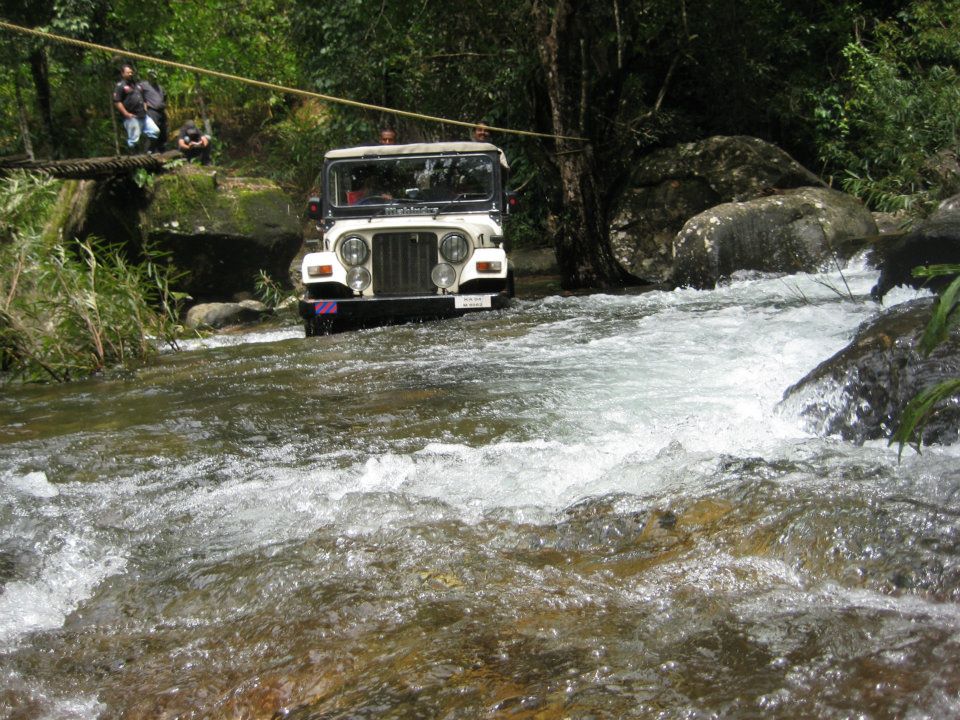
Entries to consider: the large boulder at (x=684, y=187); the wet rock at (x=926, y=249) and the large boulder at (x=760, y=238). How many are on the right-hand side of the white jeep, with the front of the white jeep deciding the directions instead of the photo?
0

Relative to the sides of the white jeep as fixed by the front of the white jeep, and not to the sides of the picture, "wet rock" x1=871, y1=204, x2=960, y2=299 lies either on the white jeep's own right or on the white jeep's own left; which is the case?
on the white jeep's own left

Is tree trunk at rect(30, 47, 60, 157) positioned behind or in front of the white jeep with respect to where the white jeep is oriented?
behind

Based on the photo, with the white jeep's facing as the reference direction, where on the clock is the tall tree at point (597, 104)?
The tall tree is roughly at 7 o'clock from the white jeep.

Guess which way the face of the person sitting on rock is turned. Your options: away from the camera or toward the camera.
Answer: toward the camera

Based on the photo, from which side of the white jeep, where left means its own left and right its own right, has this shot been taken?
front

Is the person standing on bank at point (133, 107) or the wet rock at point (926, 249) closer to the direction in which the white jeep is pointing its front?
the wet rock

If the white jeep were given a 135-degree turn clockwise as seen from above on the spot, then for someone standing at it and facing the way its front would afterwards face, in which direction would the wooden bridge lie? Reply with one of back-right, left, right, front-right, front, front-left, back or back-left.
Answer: front

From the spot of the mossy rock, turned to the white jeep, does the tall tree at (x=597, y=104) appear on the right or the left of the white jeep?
left

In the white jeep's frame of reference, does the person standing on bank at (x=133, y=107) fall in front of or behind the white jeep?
behind

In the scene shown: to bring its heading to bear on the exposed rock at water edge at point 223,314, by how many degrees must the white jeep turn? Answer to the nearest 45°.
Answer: approximately 135° to its right

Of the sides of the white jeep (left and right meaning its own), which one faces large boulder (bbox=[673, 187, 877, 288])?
left
